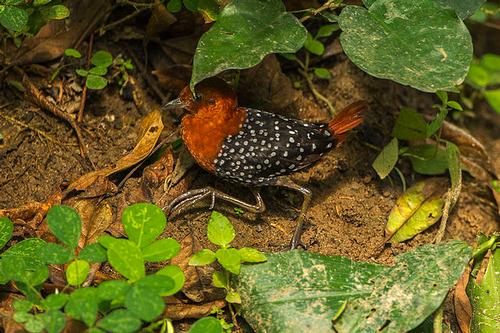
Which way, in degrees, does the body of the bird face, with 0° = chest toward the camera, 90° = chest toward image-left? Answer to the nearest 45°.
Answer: approximately 90°

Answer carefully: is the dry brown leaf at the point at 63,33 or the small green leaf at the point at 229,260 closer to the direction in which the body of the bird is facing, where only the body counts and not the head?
the dry brown leaf

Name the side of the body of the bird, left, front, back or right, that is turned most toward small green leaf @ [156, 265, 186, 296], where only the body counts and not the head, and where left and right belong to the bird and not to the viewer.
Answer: left

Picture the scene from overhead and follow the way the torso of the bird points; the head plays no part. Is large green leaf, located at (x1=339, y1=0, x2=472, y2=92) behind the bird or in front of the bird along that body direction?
behind

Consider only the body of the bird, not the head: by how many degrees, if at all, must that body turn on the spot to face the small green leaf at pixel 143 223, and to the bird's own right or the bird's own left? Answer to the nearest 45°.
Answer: approximately 45° to the bird's own left

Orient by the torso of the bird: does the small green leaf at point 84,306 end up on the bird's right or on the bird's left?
on the bird's left

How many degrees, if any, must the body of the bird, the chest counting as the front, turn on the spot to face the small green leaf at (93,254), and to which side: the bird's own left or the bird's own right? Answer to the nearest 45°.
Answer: approximately 45° to the bird's own left

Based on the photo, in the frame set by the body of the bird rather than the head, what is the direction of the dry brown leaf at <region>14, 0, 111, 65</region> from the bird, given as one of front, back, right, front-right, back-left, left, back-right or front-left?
front-right

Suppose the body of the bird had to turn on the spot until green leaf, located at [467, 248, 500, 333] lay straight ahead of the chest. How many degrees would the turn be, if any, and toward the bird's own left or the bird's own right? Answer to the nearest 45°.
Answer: approximately 135° to the bird's own left

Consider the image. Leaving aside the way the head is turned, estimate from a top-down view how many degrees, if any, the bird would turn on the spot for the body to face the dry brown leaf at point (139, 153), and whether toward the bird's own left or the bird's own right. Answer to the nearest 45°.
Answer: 0° — it already faces it
